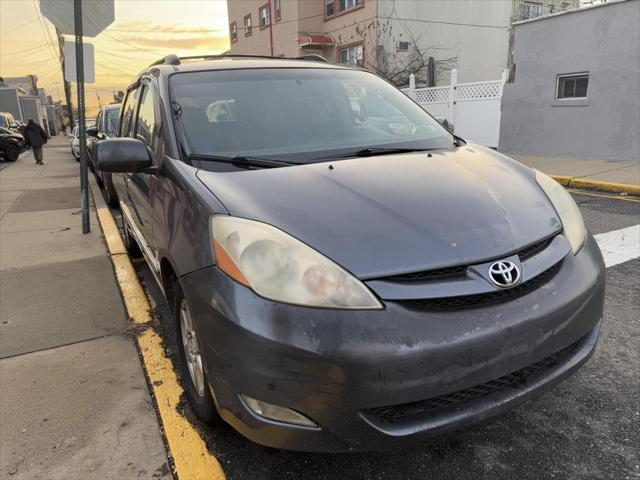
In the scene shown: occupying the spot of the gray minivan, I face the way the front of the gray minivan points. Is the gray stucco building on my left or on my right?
on my left

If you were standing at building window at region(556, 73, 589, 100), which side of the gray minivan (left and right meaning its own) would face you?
left

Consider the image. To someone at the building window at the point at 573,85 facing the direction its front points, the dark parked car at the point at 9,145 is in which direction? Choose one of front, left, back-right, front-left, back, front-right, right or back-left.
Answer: front-right

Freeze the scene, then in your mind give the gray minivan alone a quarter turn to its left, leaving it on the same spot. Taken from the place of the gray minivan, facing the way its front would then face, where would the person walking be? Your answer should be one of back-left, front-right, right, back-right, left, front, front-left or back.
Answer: left

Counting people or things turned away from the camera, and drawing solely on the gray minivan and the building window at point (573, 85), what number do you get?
0

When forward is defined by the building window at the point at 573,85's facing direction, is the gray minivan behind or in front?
in front

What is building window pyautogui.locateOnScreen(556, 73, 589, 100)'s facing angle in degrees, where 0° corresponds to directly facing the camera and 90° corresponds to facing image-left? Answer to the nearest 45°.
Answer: approximately 45°

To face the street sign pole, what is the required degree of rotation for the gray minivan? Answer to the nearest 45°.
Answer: approximately 180°

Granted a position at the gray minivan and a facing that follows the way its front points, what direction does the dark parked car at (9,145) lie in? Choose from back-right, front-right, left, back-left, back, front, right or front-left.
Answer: back

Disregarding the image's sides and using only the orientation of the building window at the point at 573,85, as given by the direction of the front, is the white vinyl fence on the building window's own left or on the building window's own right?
on the building window's own right

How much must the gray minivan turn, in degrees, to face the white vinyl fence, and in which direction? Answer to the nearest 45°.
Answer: approximately 135° to its left

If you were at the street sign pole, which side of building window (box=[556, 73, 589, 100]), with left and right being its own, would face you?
front

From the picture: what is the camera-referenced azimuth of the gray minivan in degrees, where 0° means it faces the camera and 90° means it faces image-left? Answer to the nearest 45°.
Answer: approximately 315°
